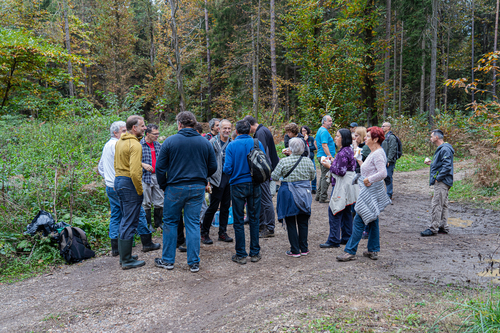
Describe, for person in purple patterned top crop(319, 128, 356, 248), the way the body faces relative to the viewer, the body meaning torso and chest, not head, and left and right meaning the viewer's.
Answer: facing to the left of the viewer

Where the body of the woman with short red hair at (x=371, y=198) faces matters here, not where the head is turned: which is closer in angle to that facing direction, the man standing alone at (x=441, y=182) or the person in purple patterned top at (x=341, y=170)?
the person in purple patterned top

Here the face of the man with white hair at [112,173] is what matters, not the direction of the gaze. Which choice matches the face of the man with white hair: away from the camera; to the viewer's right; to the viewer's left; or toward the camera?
to the viewer's right

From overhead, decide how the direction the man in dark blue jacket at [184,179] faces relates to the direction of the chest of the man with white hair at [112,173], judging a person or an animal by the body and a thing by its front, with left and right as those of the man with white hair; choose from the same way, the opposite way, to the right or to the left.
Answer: to the left

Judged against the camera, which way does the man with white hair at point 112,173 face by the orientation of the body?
to the viewer's right

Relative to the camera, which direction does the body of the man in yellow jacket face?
to the viewer's right

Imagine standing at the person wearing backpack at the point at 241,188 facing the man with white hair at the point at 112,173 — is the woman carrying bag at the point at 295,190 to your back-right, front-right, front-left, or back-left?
back-right

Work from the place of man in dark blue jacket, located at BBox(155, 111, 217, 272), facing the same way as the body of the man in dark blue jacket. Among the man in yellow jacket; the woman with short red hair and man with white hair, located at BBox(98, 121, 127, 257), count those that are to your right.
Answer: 1

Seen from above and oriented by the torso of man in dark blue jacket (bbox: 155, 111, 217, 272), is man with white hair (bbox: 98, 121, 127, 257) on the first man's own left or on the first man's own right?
on the first man's own left

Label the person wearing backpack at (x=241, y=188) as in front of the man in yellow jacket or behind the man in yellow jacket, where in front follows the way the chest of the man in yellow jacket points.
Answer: in front

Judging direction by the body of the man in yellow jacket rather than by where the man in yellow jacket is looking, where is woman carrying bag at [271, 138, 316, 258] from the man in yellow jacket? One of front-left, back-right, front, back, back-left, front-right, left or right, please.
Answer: front

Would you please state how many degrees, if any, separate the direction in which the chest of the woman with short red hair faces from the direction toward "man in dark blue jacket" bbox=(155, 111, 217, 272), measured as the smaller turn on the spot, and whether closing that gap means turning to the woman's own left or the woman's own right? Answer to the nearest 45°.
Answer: approximately 45° to the woman's own left

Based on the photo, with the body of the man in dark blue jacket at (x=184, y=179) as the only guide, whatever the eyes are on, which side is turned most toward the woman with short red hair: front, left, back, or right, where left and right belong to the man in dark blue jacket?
right

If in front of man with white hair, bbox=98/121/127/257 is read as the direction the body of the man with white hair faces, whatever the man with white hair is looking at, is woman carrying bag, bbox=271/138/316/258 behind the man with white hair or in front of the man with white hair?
in front

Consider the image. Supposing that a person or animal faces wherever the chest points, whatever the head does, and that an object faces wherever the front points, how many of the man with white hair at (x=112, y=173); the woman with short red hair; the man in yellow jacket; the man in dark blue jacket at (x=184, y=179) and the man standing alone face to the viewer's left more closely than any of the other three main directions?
2

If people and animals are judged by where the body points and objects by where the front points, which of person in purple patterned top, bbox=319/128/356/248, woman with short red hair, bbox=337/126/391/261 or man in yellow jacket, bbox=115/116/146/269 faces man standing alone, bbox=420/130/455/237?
the man in yellow jacket

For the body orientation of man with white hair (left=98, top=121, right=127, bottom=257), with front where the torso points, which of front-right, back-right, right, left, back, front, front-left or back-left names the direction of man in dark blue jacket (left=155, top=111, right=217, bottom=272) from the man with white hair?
front-right

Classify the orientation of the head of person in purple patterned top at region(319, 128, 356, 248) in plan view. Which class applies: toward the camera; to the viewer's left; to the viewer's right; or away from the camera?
to the viewer's left

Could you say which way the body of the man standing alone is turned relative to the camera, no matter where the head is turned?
to the viewer's left
